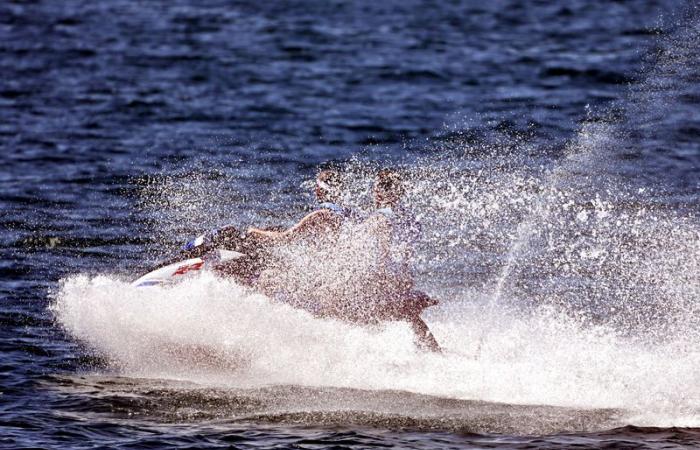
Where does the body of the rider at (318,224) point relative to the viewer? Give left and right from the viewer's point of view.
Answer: facing to the left of the viewer

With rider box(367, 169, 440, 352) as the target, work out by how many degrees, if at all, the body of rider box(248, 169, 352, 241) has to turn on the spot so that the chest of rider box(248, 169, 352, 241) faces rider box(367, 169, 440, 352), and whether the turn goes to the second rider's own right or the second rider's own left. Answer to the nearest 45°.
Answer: approximately 180°
